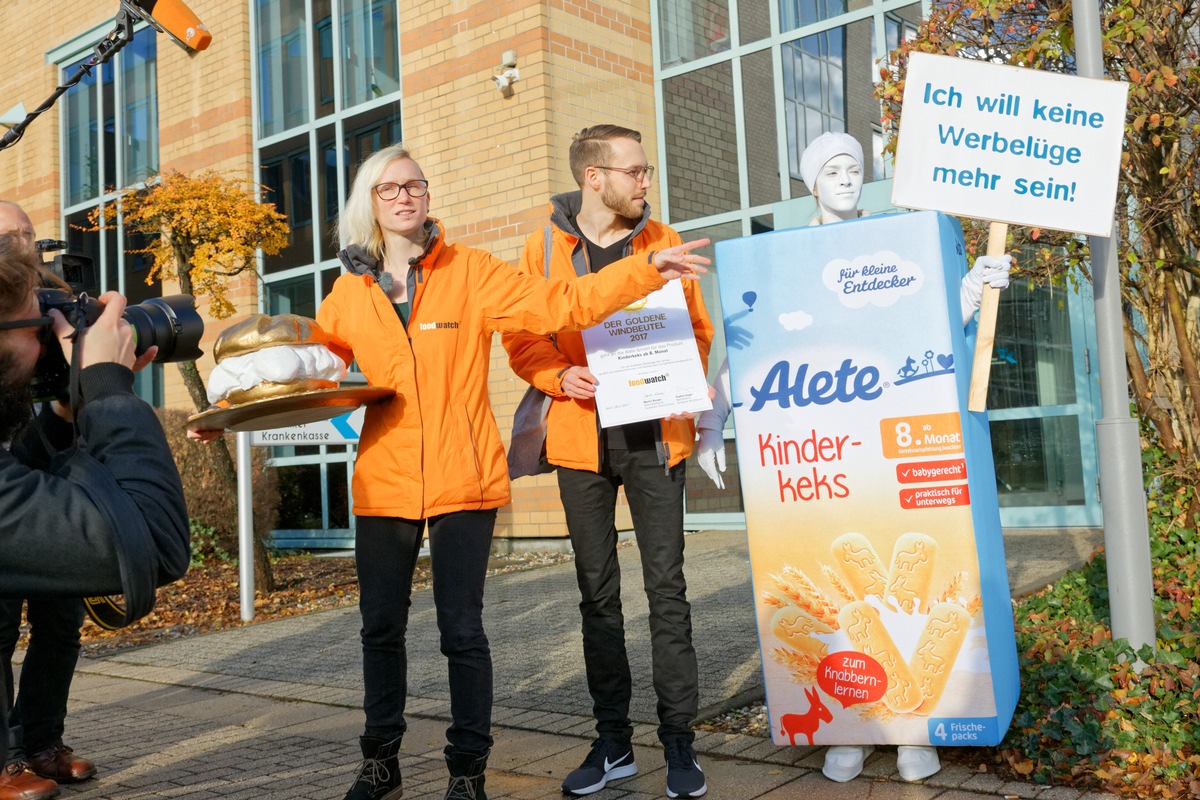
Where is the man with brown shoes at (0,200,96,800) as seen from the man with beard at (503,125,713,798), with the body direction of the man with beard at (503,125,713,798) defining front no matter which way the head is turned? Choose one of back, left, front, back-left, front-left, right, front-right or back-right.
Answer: right

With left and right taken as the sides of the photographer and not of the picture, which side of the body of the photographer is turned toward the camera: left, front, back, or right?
right

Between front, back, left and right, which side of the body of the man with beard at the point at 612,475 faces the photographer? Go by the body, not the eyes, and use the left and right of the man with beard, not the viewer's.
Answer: front

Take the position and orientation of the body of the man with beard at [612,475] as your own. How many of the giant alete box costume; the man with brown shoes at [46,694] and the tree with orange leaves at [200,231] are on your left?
1

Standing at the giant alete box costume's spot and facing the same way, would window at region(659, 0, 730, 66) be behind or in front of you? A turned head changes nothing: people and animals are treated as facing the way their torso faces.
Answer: behind

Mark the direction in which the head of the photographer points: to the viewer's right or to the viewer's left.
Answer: to the viewer's right

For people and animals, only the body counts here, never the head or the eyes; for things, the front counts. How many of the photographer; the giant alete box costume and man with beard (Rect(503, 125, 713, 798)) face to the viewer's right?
1

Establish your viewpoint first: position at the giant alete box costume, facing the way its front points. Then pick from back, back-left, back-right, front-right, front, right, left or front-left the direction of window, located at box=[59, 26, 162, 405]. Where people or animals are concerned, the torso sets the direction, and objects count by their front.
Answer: back-right

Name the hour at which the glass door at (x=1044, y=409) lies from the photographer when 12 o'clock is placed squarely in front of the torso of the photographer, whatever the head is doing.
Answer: The glass door is roughly at 11 o'clock from the photographer.

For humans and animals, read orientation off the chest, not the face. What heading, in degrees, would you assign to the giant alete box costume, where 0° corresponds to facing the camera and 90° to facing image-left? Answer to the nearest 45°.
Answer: approximately 0°

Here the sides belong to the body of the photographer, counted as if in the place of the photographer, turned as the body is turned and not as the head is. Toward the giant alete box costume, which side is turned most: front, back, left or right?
front

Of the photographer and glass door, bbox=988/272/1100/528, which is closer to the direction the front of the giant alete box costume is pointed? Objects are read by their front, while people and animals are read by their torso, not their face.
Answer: the photographer
